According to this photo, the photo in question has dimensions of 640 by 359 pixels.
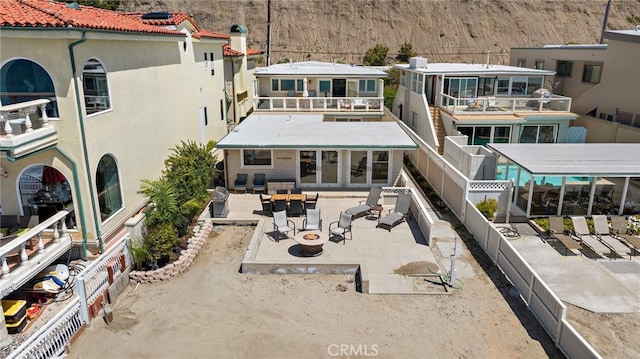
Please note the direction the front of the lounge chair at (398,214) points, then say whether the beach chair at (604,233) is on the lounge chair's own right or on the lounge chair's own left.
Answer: on the lounge chair's own left

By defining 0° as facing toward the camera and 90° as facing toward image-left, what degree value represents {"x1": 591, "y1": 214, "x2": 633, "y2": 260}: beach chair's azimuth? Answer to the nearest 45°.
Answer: approximately 315°

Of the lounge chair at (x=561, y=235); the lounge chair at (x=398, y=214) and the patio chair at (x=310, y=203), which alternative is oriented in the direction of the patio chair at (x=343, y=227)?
the lounge chair at (x=398, y=214)

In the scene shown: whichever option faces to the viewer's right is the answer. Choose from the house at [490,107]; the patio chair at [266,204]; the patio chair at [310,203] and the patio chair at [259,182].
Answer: the patio chair at [266,204]

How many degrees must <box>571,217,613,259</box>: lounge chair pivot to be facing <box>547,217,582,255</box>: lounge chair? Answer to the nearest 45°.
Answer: approximately 90° to its right

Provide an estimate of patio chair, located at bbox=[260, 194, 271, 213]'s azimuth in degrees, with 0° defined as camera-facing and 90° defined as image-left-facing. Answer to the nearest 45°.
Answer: approximately 270°

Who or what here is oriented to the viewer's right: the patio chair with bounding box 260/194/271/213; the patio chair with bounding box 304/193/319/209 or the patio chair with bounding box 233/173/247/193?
the patio chair with bounding box 260/194/271/213

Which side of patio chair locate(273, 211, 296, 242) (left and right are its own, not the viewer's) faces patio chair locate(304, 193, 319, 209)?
left

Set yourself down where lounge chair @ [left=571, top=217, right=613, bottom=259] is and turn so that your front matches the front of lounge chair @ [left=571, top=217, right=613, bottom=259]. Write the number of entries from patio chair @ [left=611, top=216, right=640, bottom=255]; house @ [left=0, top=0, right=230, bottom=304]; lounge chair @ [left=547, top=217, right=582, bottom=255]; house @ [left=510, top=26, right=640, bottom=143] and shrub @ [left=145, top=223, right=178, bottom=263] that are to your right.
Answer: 3
